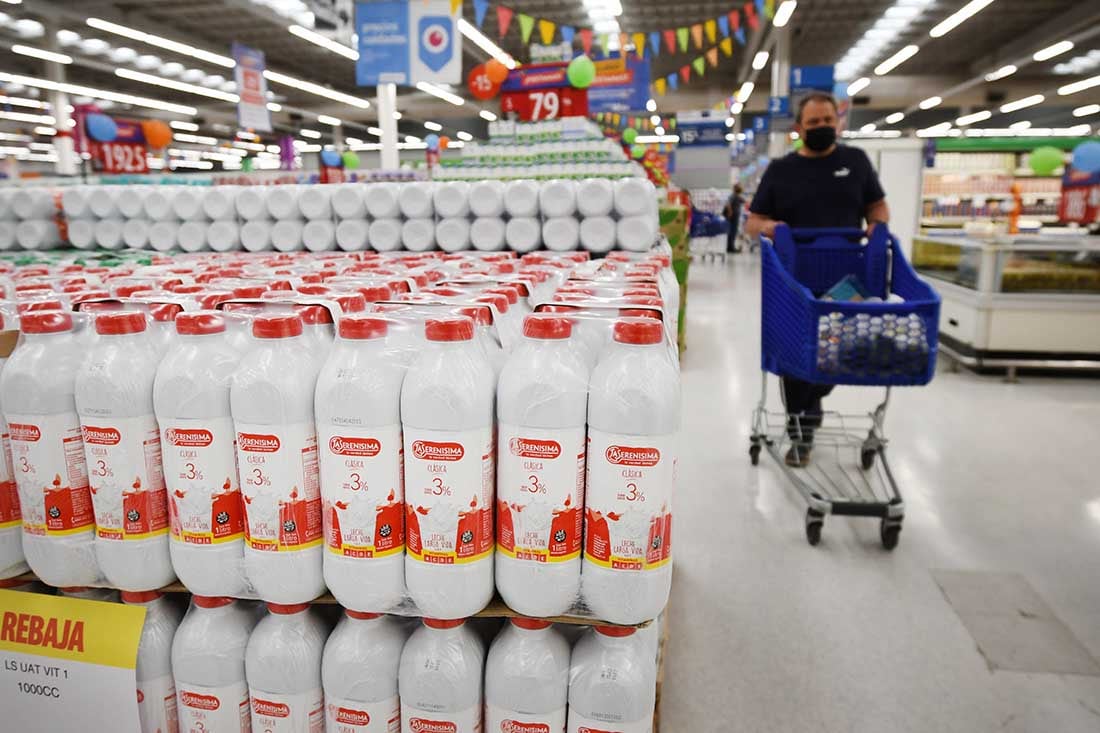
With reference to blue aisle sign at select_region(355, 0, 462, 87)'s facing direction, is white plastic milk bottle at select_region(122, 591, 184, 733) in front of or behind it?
in front

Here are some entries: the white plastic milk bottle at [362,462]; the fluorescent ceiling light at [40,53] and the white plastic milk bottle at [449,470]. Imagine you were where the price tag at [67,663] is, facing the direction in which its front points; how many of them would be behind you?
1

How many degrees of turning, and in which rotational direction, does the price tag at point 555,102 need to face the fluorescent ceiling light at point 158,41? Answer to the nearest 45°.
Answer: approximately 135° to its right

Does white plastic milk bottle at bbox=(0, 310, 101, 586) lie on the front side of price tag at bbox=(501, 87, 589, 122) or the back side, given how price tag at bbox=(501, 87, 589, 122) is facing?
on the front side

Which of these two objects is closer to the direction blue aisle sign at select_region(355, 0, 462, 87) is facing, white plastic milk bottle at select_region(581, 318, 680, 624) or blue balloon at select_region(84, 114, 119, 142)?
the white plastic milk bottle

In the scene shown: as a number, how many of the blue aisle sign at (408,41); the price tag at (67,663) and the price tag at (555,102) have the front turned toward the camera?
3

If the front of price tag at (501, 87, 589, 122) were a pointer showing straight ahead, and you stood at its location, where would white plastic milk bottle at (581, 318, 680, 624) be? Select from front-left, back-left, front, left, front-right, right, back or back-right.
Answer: front

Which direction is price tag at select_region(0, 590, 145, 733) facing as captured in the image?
toward the camera

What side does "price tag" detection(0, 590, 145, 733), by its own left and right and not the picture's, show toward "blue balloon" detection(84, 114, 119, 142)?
back

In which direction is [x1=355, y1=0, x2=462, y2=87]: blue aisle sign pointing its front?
toward the camera

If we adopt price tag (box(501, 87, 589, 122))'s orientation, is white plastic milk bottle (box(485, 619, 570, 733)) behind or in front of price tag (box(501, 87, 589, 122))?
in front

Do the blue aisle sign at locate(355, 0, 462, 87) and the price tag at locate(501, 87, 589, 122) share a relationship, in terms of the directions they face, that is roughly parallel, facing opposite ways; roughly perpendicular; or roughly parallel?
roughly parallel

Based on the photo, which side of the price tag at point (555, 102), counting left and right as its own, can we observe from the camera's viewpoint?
front

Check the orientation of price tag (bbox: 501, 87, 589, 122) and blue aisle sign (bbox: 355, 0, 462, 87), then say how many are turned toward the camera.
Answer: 2

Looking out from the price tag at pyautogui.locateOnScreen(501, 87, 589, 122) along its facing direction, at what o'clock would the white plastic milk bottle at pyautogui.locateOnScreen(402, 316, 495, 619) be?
The white plastic milk bottle is roughly at 12 o'clock from the price tag.

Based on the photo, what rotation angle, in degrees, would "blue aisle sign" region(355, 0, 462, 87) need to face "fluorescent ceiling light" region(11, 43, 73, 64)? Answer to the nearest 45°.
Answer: approximately 135° to its right

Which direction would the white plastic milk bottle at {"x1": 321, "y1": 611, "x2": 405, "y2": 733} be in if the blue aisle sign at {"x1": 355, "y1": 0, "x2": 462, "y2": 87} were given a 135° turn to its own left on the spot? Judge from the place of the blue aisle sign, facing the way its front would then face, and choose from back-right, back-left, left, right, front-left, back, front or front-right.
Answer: back-right
